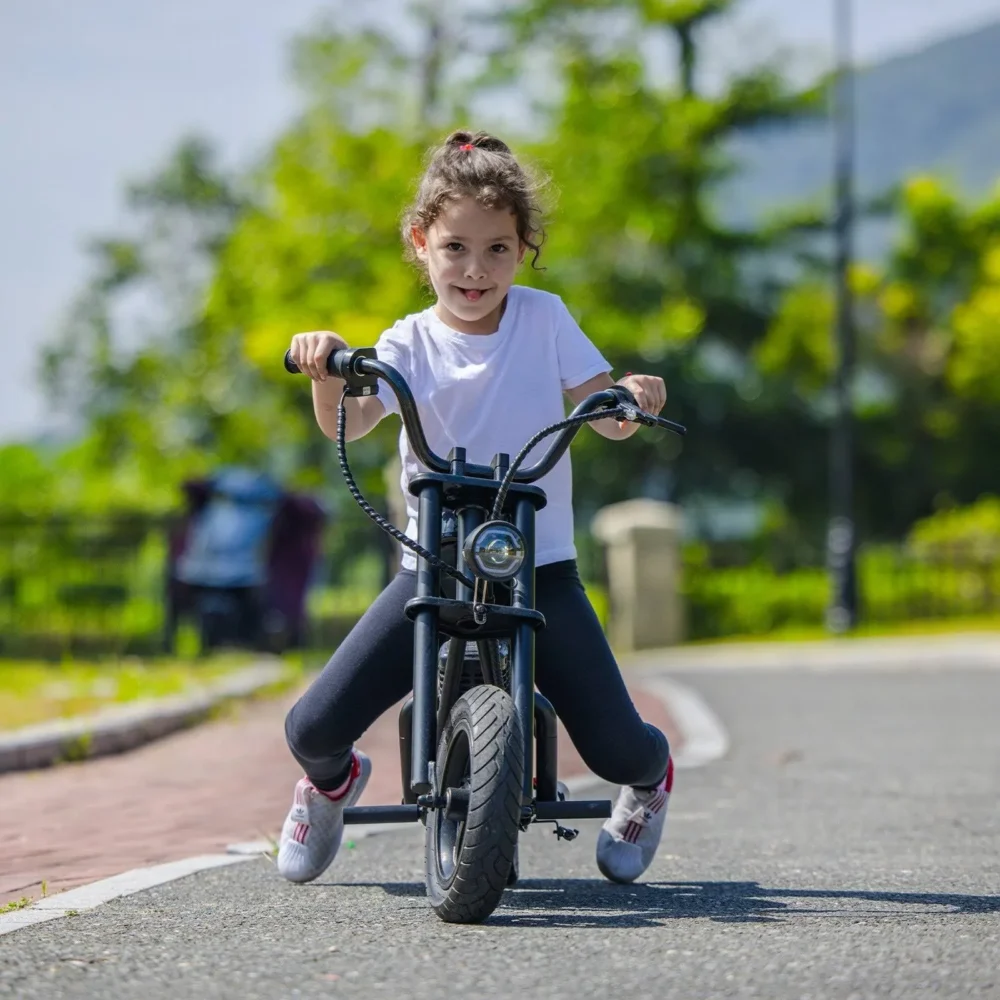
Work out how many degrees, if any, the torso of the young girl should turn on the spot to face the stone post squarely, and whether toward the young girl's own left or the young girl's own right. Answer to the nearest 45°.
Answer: approximately 180°

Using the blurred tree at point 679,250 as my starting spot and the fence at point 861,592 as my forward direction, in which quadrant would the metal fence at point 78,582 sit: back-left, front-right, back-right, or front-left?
front-right

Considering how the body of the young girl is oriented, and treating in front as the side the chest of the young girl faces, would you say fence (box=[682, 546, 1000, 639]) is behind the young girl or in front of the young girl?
behind

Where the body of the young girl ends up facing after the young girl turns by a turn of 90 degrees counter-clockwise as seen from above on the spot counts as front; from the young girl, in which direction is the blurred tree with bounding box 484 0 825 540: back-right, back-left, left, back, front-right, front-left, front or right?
left

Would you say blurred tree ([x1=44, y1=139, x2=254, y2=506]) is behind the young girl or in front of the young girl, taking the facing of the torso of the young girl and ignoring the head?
behind

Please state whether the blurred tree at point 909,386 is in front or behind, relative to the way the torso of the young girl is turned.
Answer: behind

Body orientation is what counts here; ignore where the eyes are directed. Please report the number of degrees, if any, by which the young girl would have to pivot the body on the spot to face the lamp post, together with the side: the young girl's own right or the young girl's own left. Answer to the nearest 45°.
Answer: approximately 180°

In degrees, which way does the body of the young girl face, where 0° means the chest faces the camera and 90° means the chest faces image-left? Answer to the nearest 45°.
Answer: approximately 0°

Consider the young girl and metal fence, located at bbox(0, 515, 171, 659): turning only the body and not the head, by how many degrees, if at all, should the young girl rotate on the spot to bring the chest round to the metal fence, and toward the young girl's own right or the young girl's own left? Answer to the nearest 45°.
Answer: approximately 180°
